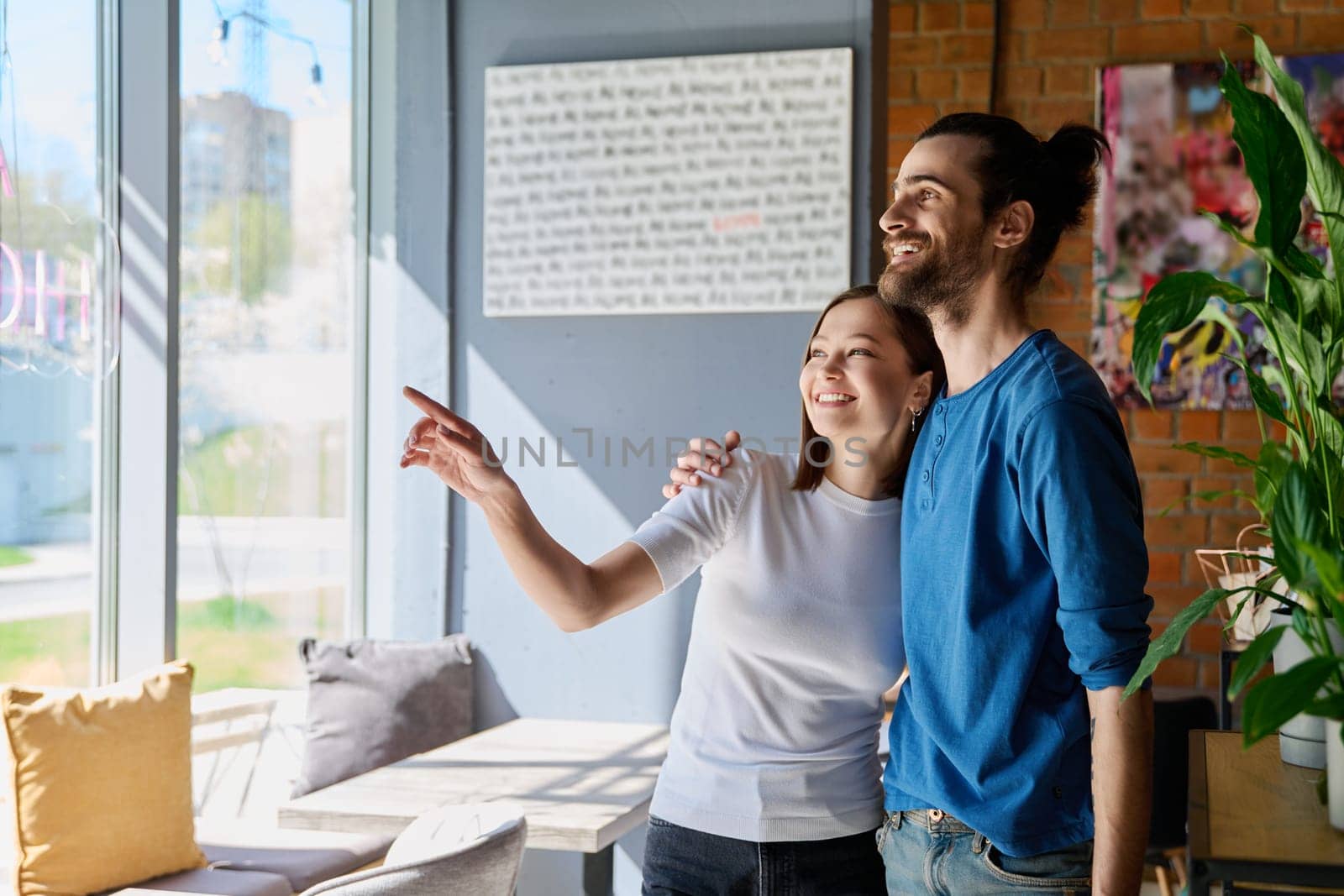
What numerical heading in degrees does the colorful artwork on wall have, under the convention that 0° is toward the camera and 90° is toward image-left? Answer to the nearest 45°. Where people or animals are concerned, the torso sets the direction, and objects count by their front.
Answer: approximately 0°

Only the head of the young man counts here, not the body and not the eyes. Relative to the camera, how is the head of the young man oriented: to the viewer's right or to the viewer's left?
to the viewer's left

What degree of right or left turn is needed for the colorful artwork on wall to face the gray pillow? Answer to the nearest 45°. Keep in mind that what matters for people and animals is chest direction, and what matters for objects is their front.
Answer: approximately 45° to its right

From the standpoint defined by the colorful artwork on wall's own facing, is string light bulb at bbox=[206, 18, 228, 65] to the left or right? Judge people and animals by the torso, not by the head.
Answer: on its right

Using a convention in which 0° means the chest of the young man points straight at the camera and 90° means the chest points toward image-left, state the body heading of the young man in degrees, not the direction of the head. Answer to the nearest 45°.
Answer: approximately 45°
